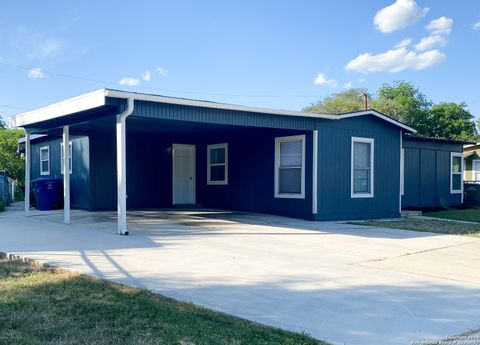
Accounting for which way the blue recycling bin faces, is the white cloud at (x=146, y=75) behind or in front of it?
behind

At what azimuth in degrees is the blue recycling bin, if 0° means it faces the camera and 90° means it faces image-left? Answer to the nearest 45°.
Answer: approximately 0°

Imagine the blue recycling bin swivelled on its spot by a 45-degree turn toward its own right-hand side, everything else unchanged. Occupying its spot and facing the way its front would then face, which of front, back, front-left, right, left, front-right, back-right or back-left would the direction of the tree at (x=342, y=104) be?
back

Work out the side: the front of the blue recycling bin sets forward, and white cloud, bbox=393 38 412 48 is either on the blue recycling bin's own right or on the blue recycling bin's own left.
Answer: on the blue recycling bin's own left

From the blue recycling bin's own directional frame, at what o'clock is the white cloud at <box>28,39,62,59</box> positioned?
The white cloud is roughly at 6 o'clock from the blue recycling bin.

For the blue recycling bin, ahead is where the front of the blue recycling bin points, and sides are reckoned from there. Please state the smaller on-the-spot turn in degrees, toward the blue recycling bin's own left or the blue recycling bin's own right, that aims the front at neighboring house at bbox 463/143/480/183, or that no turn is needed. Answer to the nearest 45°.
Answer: approximately 90° to the blue recycling bin's own left

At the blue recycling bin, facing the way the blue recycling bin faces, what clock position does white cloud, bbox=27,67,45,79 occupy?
The white cloud is roughly at 6 o'clock from the blue recycling bin.
